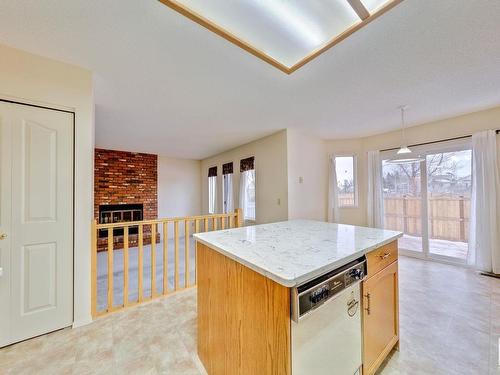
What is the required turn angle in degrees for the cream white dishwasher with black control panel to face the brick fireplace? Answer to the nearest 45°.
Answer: approximately 180°

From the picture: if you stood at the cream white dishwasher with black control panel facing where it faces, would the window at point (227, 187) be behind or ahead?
behind

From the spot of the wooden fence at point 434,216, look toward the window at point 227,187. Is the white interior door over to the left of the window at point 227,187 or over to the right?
left

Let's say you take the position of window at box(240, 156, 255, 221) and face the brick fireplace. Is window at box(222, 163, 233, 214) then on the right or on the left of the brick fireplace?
right

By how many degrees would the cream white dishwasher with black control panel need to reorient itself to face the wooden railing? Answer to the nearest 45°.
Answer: approximately 135° to its right

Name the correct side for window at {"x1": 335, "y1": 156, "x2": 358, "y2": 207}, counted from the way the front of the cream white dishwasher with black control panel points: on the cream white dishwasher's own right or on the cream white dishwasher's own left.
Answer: on the cream white dishwasher's own left

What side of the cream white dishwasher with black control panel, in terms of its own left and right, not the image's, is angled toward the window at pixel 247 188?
back

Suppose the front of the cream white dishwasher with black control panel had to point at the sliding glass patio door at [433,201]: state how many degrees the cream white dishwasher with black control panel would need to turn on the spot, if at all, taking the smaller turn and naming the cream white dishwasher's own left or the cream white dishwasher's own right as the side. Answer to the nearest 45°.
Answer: approximately 90° to the cream white dishwasher's own left

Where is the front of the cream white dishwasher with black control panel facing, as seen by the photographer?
facing the viewer and to the right of the viewer

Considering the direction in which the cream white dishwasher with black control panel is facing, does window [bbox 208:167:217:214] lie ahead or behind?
behind

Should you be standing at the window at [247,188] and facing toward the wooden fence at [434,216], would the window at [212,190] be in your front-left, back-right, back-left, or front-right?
back-left
